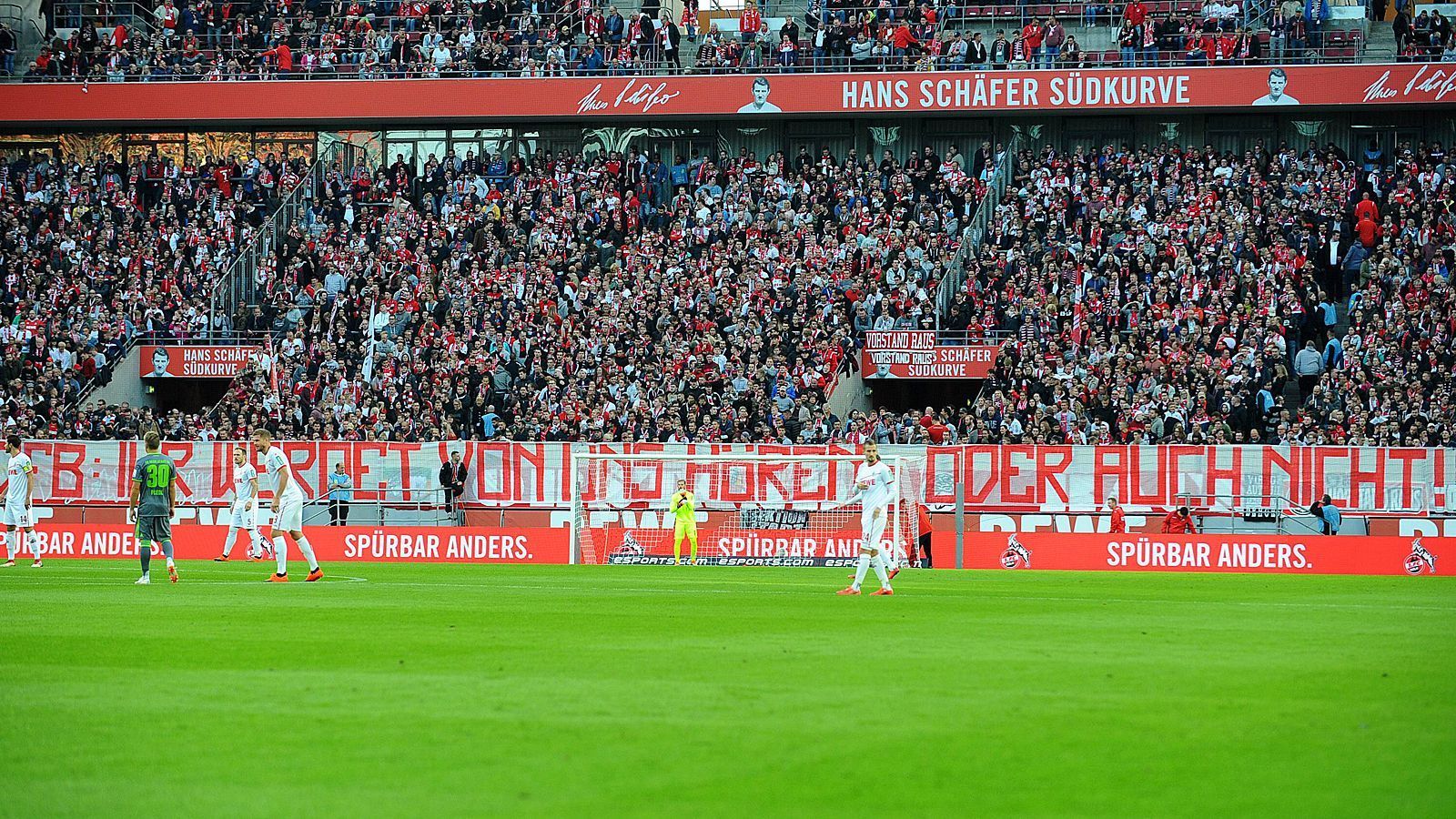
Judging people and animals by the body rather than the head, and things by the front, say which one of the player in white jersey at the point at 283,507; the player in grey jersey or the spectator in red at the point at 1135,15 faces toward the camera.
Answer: the spectator in red

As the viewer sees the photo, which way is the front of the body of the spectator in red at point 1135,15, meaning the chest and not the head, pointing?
toward the camera

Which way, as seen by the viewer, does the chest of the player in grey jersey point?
away from the camera

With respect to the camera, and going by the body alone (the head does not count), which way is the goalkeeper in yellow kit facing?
toward the camera

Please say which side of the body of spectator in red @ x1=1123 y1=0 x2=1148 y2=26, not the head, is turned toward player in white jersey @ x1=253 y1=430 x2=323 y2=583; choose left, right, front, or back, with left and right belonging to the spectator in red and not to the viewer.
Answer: front

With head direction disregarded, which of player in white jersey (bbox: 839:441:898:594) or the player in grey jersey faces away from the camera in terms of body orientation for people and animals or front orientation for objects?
the player in grey jersey

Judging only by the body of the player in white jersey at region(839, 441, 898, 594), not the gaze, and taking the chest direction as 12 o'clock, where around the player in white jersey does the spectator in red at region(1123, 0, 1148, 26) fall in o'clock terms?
The spectator in red is roughly at 5 o'clock from the player in white jersey.

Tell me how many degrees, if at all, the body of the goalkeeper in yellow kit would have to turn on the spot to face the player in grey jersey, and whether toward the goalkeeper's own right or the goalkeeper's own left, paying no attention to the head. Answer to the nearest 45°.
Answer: approximately 45° to the goalkeeper's own right

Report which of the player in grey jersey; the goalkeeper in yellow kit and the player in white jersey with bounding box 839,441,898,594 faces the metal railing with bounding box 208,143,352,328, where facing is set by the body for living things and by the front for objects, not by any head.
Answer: the player in grey jersey

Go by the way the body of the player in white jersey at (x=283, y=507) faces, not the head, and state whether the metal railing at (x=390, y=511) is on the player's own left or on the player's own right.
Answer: on the player's own right

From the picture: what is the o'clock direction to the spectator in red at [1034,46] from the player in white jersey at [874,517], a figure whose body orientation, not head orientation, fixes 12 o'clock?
The spectator in red is roughly at 5 o'clock from the player in white jersey.

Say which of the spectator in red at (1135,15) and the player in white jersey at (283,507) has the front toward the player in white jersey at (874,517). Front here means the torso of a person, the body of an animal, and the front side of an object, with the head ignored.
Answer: the spectator in red

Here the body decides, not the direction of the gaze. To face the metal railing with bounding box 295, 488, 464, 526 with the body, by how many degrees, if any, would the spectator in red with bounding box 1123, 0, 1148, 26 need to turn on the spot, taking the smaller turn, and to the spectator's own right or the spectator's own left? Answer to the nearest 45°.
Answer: approximately 45° to the spectator's own right

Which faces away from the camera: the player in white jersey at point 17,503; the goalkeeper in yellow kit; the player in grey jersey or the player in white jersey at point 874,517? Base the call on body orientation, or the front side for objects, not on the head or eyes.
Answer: the player in grey jersey
